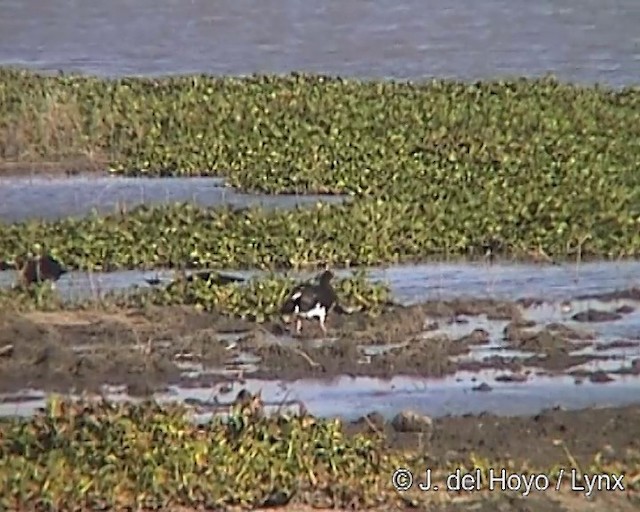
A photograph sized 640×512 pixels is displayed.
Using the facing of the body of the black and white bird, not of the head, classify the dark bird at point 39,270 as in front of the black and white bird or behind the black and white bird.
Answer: behind

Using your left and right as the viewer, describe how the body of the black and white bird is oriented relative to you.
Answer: facing to the right of the viewer

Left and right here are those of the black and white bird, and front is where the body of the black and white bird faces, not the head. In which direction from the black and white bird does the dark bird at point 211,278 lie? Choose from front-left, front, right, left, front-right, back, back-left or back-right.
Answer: back-left
